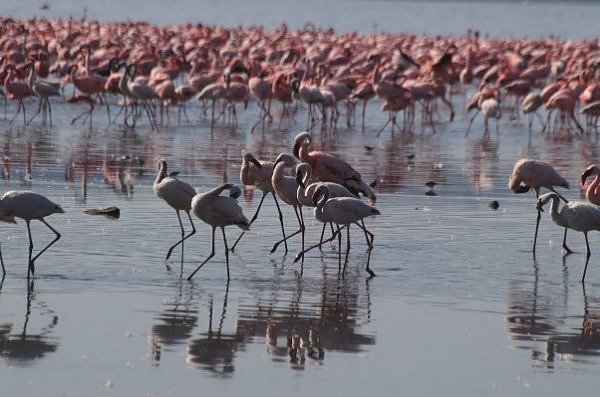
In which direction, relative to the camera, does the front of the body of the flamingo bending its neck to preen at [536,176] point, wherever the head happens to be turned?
to the viewer's left

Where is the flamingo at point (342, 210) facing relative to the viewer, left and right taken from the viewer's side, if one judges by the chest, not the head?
facing to the left of the viewer

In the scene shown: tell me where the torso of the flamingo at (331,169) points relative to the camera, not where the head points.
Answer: to the viewer's left

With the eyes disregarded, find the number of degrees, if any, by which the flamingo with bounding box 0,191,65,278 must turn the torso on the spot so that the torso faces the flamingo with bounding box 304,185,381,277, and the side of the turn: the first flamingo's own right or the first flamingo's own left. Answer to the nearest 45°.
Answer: approximately 180°

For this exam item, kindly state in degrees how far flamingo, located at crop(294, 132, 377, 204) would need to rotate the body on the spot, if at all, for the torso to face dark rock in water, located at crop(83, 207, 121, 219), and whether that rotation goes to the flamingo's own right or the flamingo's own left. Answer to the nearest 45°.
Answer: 0° — it already faces it

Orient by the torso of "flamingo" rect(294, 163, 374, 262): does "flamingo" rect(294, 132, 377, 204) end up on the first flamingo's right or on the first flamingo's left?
on the first flamingo's right

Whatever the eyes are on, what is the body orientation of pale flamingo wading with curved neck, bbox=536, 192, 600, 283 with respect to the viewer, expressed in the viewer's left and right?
facing to the left of the viewer

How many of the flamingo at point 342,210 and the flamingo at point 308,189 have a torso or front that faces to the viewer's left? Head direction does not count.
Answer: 2

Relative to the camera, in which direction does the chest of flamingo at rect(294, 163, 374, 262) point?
to the viewer's left

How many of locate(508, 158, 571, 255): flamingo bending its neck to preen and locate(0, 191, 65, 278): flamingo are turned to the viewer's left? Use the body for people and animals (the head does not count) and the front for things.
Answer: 2
